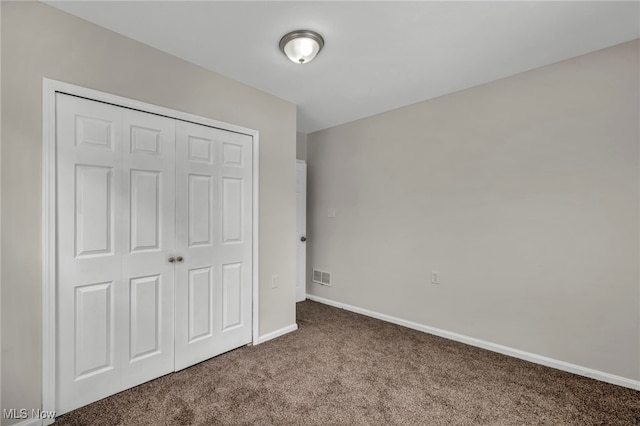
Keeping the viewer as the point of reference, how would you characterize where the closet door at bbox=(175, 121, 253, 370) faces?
facing the viewer and to the right of the viewer
